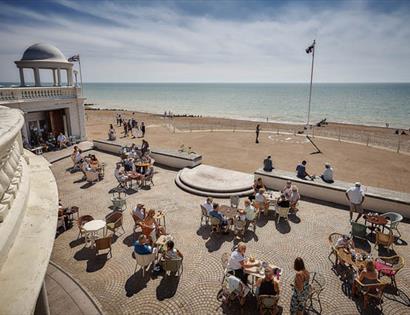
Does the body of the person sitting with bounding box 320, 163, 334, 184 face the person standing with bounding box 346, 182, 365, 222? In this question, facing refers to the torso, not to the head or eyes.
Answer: no

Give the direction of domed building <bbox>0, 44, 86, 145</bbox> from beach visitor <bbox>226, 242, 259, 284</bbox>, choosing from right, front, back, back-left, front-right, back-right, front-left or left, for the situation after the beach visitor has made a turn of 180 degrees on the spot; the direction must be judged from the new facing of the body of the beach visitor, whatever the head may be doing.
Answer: front-right

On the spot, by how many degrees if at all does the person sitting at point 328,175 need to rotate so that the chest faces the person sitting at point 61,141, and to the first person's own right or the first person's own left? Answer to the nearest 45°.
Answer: approximately 90° to the first person's own left

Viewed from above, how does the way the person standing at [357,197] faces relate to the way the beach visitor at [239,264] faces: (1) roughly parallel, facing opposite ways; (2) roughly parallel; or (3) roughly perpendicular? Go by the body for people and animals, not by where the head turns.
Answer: roughly perpendicular

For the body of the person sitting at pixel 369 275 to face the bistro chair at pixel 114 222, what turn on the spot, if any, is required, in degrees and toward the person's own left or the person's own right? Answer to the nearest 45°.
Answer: approximately 45° to the person's own left

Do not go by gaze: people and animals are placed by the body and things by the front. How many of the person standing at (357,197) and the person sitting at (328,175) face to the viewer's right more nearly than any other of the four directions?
0

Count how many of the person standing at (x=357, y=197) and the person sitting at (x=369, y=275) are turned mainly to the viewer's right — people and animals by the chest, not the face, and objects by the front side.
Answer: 0

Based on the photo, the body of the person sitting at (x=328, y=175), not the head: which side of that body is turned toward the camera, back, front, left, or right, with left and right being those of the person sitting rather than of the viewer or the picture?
back

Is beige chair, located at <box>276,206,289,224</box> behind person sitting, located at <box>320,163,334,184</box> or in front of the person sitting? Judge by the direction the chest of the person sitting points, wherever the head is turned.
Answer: behind

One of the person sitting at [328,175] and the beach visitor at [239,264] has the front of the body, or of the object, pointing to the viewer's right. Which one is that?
the beach visitor

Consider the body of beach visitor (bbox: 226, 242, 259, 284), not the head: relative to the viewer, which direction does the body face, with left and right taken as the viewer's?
facing to the right of the viewer

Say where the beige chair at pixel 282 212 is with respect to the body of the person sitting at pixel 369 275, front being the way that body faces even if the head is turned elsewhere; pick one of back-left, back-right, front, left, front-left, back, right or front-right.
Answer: front

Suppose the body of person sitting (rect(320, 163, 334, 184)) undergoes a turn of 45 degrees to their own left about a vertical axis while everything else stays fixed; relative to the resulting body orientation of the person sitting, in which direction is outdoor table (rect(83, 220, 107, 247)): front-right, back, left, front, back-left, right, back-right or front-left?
left
